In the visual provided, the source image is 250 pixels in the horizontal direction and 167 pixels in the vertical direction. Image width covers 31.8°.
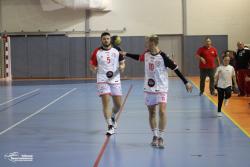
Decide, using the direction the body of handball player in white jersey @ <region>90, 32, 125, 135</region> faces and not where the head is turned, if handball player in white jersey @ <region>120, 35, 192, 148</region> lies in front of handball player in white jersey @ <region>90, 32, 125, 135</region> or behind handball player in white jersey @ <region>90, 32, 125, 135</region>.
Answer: in front

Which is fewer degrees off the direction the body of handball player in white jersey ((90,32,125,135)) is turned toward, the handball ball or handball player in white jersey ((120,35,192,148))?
the handball player in white jersey

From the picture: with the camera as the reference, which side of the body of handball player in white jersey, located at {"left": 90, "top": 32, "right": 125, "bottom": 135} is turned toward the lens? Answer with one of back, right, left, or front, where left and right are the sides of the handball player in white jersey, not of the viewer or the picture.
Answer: front
